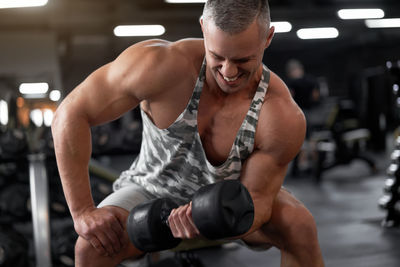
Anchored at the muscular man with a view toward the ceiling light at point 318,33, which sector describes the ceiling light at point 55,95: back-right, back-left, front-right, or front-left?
front-left

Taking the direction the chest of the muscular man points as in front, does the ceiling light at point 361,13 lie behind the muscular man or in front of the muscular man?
behind

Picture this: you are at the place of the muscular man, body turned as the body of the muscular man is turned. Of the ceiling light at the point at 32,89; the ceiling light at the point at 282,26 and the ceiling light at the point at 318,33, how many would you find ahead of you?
0

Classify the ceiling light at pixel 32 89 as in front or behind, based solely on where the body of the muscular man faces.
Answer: behind

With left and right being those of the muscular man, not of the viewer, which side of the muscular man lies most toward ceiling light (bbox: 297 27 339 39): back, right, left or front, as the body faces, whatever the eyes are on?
back

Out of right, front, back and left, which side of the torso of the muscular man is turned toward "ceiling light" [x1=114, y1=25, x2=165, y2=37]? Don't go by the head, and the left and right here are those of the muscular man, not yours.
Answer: back

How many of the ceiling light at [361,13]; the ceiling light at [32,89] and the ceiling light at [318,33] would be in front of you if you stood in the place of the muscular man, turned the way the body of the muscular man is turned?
0

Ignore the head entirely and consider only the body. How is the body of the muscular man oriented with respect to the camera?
toward the camera

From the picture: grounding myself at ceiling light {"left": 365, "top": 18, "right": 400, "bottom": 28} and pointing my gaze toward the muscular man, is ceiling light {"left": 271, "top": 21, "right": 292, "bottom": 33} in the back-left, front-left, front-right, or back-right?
front-right
